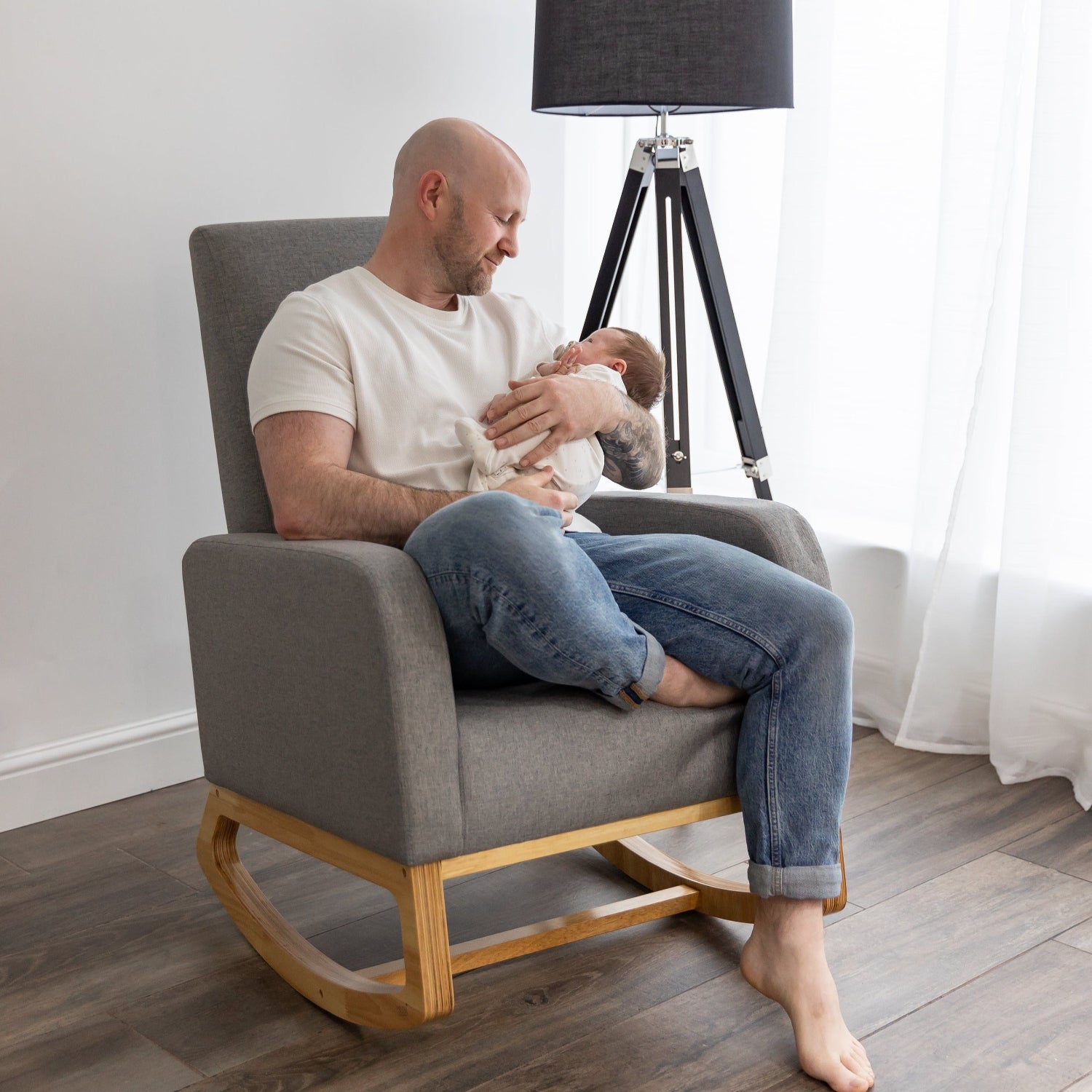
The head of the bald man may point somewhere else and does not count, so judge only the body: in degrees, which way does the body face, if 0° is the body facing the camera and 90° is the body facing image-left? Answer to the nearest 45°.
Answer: approximately 315°

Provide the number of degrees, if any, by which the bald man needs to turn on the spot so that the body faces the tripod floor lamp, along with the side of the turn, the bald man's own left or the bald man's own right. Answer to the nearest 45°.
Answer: approximately 135° to the bald man's own left

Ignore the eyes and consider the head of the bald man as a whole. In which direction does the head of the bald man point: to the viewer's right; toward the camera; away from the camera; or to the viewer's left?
to the viewer's right

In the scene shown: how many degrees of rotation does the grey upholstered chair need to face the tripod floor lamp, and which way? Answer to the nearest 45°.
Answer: approximately 90° to its left

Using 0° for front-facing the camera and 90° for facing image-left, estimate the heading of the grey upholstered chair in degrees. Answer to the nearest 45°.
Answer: approximately 315°
